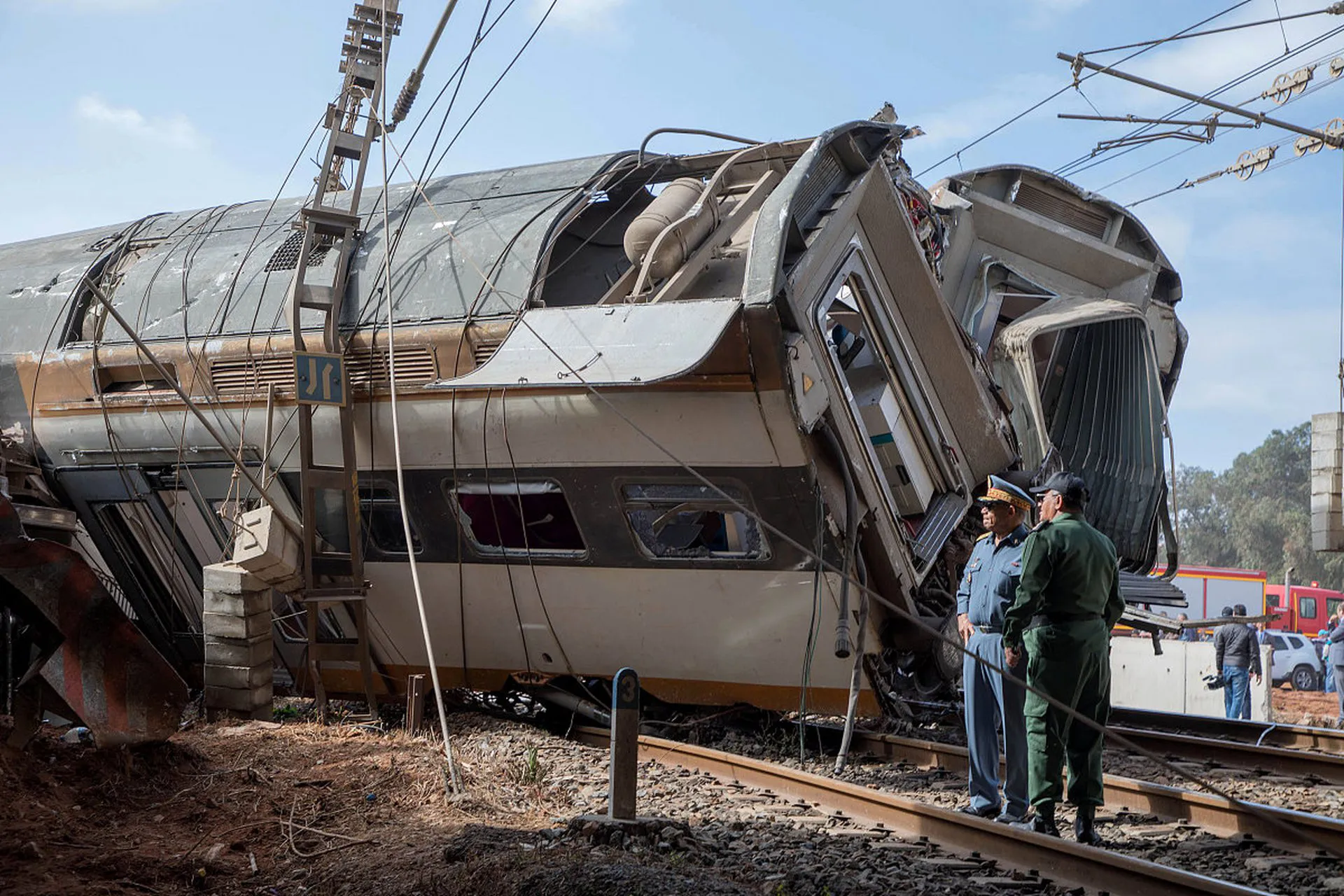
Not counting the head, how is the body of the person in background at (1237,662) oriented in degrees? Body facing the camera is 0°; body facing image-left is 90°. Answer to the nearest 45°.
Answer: approximately 180°

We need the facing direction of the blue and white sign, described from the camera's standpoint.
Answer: facing the viewer

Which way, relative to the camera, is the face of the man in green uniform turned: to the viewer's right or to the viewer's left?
to the viewer's left

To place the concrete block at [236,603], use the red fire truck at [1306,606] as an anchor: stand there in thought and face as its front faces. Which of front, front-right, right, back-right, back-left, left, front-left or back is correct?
right

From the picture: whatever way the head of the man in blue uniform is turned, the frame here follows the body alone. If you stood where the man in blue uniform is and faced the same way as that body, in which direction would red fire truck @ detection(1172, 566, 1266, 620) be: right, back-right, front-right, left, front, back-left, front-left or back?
back-right

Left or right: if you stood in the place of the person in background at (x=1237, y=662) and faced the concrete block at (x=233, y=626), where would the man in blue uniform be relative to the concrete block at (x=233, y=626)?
left

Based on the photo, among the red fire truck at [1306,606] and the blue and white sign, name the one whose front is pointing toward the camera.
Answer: the blue and white sign

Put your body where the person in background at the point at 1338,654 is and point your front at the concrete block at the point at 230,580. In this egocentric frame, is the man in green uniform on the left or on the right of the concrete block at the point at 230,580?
left

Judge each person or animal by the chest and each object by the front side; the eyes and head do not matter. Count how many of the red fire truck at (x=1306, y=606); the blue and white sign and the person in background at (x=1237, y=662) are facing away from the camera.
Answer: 1
